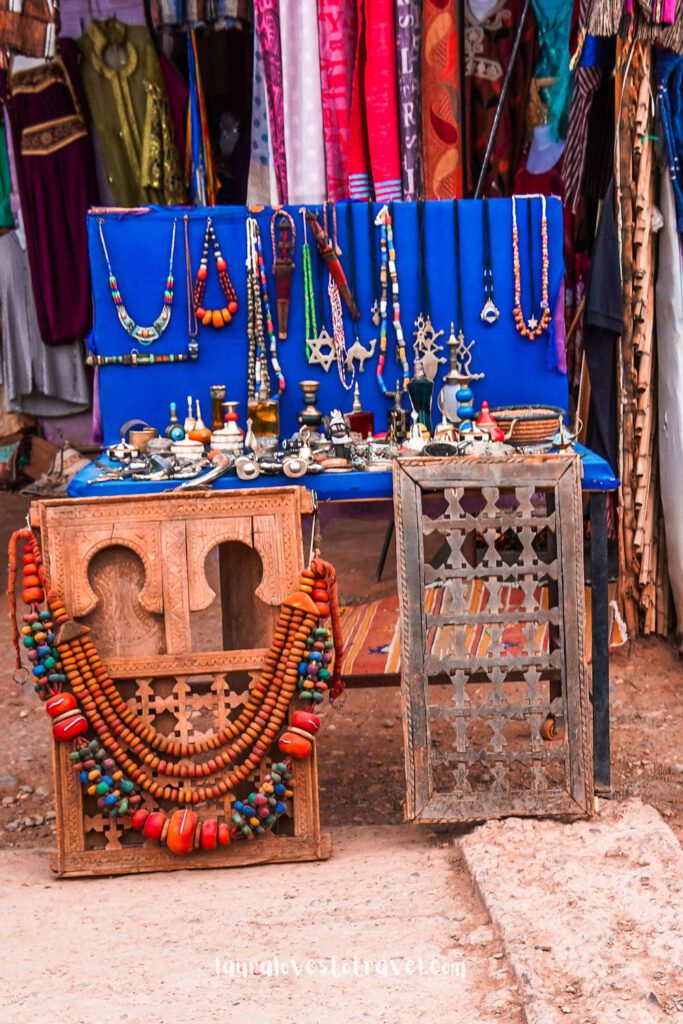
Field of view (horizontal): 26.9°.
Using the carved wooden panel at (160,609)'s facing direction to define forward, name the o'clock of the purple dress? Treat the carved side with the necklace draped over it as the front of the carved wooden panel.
The purple dress is roughly at 6 o'clock from the carved wooden panel.

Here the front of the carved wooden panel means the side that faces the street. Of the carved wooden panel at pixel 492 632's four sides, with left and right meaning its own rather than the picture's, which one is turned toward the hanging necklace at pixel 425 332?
back

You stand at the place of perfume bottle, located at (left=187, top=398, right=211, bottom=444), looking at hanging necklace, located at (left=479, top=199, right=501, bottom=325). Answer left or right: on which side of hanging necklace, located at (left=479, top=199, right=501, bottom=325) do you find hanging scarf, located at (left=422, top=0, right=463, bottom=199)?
left

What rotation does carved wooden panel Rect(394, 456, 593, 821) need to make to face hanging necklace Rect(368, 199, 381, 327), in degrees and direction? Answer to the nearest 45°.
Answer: approximately 180°

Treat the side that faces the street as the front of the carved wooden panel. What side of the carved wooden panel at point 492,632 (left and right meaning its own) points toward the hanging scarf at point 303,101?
back

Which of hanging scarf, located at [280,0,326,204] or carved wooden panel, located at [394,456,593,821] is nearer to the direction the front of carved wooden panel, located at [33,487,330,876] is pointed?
the carved wooden panel

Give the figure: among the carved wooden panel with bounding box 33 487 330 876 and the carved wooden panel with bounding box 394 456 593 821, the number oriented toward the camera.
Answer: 2

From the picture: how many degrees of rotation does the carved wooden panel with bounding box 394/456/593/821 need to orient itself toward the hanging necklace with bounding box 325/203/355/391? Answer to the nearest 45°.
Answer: approximately 135° to its right

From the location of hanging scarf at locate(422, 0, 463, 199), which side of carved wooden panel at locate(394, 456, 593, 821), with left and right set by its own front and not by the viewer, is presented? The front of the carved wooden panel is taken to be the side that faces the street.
back

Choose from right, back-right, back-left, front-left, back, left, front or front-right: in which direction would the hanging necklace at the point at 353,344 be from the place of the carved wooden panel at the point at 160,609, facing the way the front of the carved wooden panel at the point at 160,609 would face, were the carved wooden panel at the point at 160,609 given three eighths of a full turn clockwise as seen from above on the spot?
right

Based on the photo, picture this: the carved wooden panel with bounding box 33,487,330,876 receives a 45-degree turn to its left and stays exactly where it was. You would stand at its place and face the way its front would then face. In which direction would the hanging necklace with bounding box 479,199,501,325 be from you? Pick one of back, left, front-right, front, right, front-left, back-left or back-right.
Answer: left

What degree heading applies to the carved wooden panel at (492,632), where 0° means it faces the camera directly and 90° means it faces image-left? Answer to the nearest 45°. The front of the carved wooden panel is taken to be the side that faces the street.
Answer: approximately 0°

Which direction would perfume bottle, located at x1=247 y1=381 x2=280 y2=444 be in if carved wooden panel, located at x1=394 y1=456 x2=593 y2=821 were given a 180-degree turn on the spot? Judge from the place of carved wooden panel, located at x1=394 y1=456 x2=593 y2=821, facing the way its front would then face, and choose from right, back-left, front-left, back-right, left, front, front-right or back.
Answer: front-left
